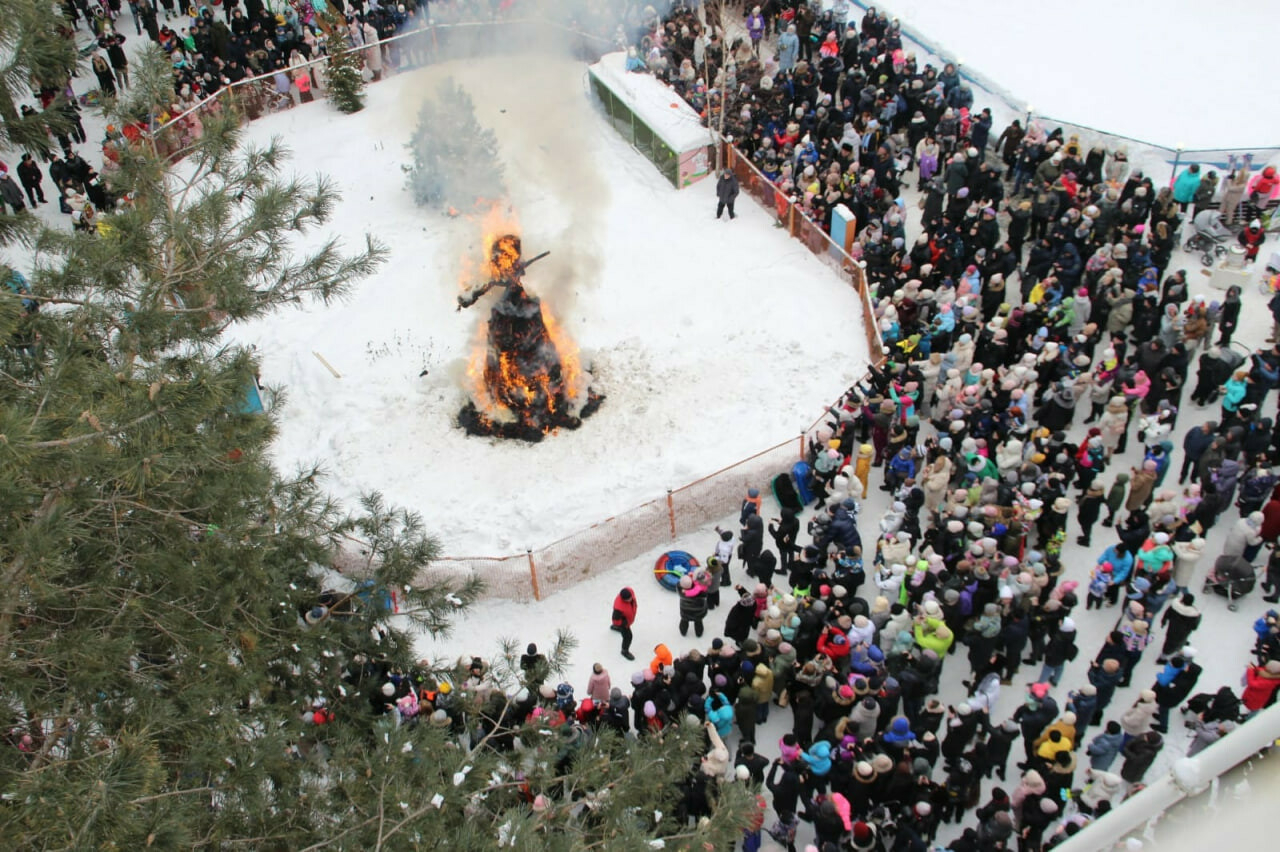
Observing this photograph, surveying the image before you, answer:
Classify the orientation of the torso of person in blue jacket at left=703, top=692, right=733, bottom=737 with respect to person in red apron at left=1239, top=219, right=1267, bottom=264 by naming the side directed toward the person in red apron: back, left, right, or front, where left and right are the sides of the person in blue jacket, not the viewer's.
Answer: right

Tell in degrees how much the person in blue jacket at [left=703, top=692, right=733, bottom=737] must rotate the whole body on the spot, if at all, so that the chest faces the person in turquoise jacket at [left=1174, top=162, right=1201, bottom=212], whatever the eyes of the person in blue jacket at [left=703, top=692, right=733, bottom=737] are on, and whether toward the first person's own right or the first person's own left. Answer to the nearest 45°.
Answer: approximately 90° to the first person's own right

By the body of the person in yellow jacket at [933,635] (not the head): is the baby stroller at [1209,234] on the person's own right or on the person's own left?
on the person's own right

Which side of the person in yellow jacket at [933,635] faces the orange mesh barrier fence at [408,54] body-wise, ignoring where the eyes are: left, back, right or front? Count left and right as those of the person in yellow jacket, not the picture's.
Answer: front

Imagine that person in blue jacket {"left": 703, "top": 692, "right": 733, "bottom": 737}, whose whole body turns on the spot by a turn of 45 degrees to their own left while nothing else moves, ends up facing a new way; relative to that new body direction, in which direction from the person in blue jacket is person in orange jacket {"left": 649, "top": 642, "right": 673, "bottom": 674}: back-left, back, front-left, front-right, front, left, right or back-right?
front-right

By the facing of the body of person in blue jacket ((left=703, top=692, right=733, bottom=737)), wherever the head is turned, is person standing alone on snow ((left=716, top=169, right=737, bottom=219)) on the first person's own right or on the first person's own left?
on the first person's own right

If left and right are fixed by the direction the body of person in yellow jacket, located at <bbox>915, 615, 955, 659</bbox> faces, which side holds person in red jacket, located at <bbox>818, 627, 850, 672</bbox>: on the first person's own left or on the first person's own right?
on the first person's own left

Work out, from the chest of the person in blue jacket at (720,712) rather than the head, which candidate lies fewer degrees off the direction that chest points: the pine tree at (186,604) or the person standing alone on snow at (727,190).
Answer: the person standing alone on snow

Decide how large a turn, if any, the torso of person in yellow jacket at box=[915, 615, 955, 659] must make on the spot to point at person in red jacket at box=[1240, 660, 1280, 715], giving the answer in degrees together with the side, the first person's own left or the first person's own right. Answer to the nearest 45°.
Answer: approximately 135° to the first person's own right

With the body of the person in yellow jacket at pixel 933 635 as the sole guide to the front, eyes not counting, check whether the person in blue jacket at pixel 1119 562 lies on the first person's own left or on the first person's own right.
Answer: on the first person's own right

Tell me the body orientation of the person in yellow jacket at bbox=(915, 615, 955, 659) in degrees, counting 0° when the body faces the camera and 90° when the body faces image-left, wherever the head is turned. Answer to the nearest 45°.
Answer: approximately 135°

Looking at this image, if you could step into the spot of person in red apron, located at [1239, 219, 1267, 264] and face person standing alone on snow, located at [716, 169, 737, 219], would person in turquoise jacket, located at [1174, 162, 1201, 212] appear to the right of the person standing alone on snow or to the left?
right

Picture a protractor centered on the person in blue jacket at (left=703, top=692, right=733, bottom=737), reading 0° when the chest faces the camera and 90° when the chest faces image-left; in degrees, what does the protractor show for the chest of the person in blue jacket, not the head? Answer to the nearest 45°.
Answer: approximately 135°

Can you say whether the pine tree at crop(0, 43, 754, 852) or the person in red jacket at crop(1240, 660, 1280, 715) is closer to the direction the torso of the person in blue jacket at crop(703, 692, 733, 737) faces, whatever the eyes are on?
the pine tree

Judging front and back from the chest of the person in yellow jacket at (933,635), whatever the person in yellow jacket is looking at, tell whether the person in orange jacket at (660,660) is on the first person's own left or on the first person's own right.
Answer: on the first person's own left

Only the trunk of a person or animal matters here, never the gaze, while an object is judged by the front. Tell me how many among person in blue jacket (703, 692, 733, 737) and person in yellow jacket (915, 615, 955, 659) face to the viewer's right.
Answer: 0
